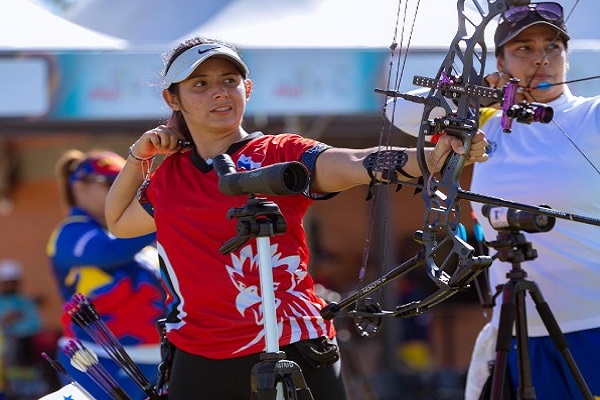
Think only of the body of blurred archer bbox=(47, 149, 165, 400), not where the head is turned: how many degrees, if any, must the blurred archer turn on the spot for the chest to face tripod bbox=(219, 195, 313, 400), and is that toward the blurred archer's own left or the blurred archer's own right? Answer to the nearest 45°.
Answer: approximately 90° to the blurred archer's own right

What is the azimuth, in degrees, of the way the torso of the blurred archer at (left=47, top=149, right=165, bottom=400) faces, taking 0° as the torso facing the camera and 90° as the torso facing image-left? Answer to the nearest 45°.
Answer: approximately 270°

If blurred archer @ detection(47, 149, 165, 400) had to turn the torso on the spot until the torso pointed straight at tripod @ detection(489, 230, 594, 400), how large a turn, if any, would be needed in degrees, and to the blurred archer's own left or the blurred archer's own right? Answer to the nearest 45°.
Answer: approximately 45° to the blurred archer's own right
